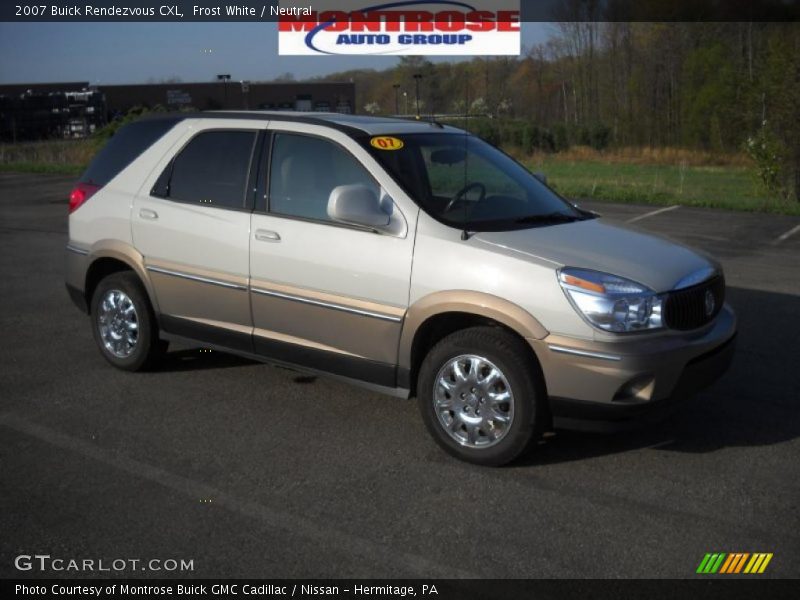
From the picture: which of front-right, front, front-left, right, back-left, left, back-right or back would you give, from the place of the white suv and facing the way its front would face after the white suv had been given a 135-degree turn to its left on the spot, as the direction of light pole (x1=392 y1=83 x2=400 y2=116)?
front

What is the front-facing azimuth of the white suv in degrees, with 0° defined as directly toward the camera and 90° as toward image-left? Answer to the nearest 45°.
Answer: approximately 315°
